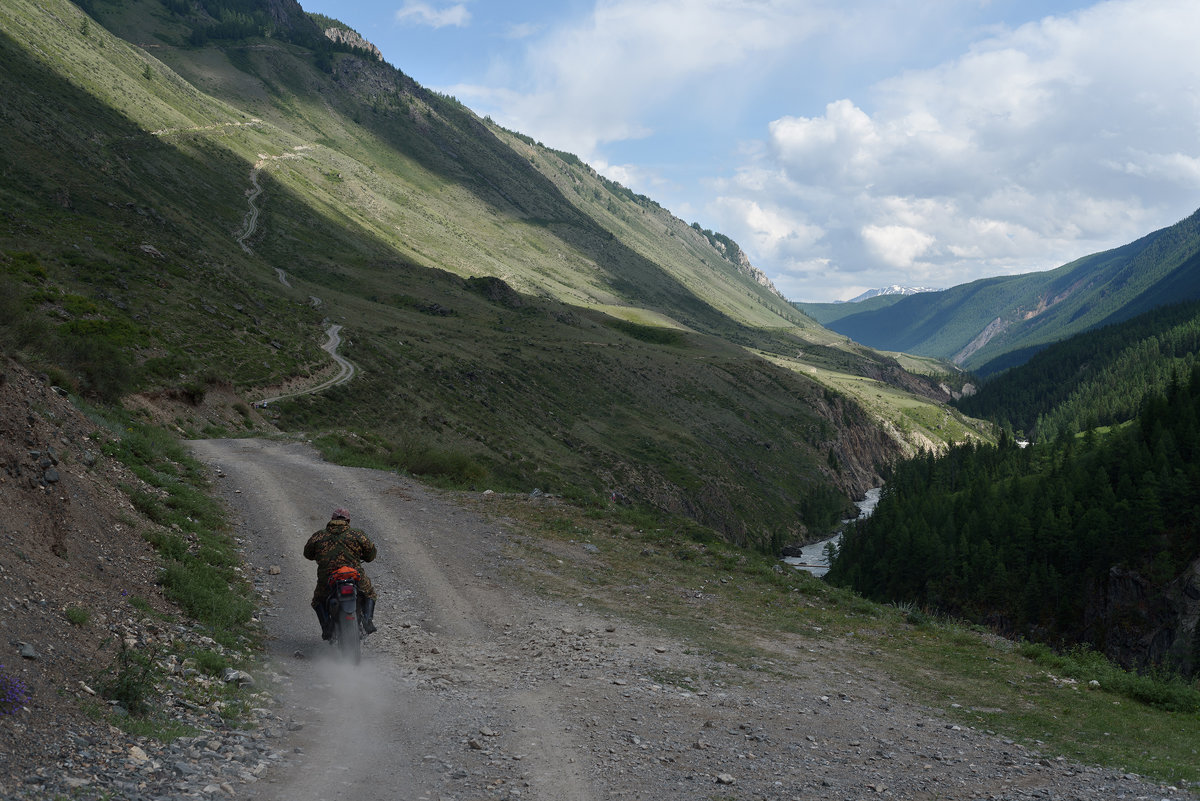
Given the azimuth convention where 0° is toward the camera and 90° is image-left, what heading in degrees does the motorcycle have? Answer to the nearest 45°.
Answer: approximately 180°

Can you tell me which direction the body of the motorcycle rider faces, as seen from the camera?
away from the camera
